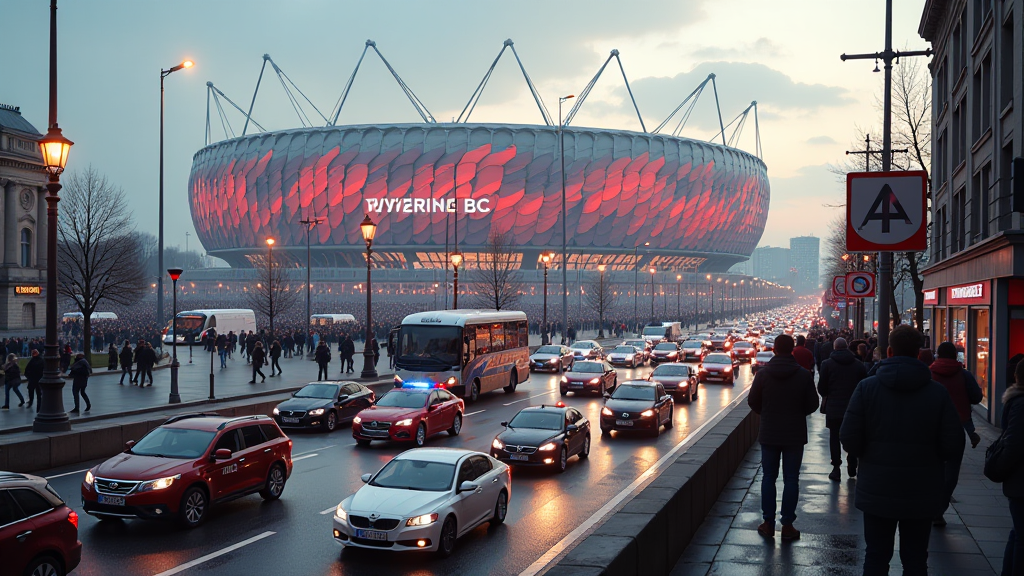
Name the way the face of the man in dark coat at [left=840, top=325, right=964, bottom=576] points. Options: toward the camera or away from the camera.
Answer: away from the camera

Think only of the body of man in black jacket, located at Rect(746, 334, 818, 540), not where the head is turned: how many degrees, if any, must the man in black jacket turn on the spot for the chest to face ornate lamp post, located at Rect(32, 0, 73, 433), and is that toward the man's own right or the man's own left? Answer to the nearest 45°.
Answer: approximately 90° to the man's own left

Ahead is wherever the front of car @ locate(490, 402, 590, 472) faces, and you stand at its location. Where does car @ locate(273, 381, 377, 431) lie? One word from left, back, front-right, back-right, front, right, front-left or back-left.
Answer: right

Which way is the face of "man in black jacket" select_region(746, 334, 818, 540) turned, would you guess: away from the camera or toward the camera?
away from the camera

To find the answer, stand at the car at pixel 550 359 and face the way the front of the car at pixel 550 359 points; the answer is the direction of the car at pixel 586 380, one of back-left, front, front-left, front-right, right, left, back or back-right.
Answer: front-left

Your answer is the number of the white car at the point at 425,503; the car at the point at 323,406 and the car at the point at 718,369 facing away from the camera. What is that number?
0

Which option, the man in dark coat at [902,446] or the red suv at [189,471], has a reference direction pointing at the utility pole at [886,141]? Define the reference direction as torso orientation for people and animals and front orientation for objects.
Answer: the man in dark coat

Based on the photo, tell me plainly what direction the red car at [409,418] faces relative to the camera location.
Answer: facing the viewer and to the left of the viewer

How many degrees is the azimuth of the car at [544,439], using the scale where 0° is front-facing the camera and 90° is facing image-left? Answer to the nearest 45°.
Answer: approximately 45°

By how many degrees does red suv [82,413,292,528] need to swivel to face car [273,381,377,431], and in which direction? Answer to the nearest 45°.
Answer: approximately 135° to its right

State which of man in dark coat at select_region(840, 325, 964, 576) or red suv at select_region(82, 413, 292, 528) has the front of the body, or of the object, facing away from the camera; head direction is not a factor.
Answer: the man in dark coat

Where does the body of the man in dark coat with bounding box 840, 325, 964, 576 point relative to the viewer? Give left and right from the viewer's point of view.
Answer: facing away from the viewer

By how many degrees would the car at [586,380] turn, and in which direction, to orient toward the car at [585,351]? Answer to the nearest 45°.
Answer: approximately 135° to its right

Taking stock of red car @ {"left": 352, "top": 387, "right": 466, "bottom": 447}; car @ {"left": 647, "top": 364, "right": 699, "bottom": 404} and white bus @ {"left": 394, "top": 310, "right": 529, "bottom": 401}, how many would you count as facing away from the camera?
0

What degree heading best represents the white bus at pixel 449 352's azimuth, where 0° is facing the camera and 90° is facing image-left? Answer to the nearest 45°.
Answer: approximately 45°

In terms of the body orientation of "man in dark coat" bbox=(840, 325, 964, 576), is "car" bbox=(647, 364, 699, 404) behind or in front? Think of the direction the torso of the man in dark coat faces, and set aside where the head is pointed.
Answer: in front

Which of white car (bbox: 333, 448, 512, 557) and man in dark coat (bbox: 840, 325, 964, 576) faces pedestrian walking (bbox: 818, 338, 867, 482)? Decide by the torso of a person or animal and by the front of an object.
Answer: the man in dark coat

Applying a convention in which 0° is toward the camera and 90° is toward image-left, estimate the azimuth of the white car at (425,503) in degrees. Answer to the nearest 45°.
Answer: approximately 45°
